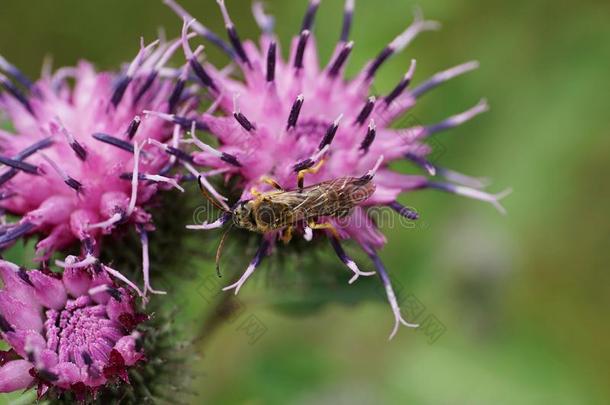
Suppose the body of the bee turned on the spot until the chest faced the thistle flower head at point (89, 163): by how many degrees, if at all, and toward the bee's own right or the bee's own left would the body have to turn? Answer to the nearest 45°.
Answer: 0° — it already faces it

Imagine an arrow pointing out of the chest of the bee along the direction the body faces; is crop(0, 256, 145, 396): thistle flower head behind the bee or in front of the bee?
in front

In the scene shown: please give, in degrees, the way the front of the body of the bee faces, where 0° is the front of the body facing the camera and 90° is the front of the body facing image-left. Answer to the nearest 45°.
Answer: approximately 90°
